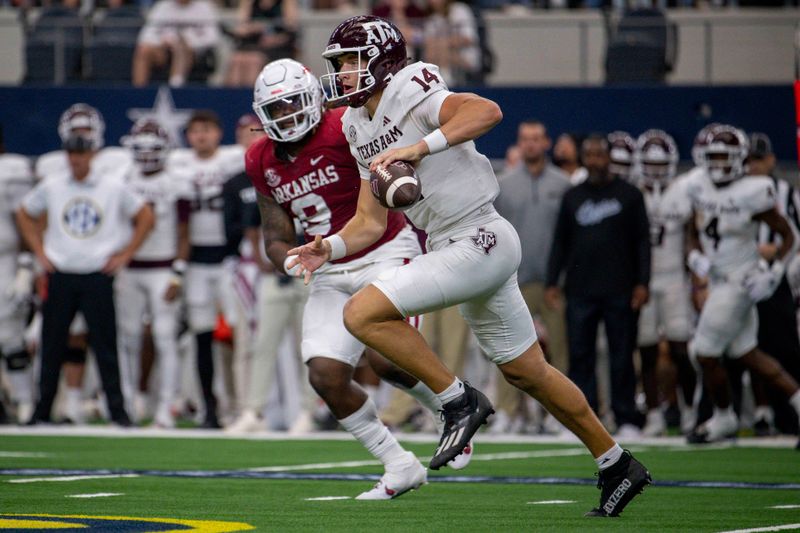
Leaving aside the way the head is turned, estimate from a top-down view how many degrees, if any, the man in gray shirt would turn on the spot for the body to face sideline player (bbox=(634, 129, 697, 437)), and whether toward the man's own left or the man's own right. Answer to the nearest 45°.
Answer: approximately 90° to the man's own left

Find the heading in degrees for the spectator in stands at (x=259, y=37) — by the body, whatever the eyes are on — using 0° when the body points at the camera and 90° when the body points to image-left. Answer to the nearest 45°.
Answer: approximately 45°

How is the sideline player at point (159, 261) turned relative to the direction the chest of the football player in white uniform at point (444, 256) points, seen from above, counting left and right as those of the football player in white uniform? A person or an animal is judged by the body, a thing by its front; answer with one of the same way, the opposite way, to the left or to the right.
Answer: to the left

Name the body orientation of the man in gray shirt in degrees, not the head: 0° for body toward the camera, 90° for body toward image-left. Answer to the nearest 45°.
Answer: approximately 0°

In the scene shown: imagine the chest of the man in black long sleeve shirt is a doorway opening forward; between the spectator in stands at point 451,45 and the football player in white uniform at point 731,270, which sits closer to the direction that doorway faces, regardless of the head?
the football player in white uniform

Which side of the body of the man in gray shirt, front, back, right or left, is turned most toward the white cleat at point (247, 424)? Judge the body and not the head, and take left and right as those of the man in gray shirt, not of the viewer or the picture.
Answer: right

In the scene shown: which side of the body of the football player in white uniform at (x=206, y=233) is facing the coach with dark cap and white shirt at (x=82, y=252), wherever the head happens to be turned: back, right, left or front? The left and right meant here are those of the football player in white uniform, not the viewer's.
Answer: right

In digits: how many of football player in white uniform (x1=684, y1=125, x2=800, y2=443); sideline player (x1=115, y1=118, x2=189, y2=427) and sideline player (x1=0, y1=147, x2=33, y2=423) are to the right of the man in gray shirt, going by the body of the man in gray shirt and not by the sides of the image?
2

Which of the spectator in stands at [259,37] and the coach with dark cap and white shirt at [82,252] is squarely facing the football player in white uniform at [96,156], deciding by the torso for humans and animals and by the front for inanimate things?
the spectator in stands

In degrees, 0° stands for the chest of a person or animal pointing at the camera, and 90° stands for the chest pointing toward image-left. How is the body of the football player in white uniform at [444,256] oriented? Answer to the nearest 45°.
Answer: approximately 90°
